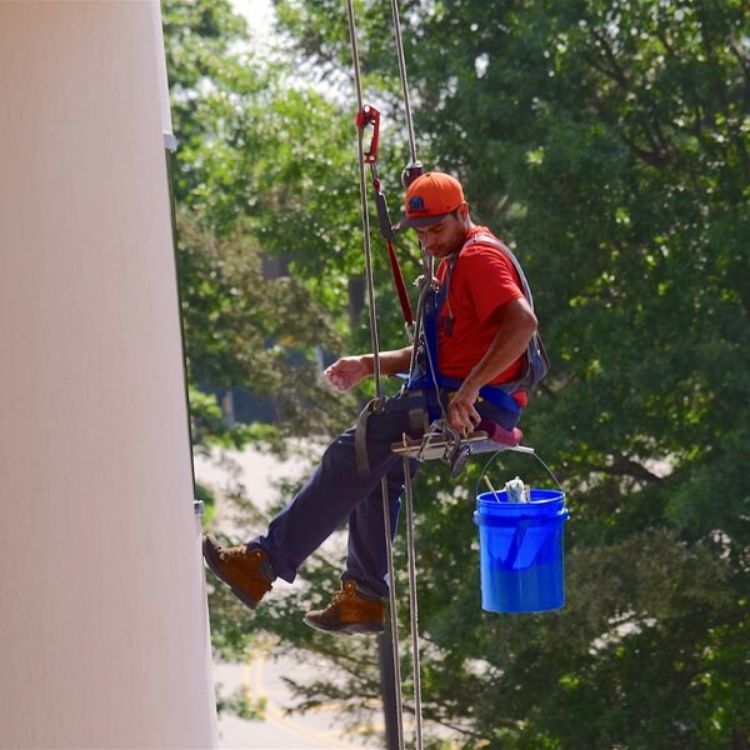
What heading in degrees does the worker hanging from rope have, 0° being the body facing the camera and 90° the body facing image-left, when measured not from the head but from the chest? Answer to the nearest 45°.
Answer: approximately 90°

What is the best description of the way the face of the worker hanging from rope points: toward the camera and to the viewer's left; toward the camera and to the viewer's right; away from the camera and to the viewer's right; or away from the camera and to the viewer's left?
toward the camera and to the viewer's left

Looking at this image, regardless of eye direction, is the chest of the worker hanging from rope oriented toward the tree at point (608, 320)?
no
